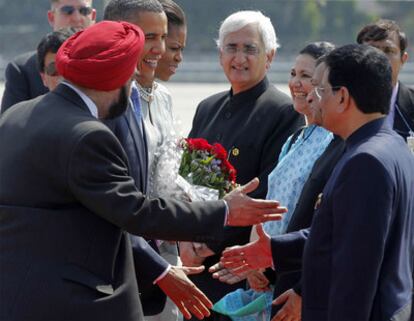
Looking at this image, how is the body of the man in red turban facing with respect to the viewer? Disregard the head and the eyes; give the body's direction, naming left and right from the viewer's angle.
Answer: facing away from the viewer and to the right of the viewer

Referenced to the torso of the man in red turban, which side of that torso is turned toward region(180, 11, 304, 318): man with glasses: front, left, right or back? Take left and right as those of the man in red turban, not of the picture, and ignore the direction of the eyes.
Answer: front

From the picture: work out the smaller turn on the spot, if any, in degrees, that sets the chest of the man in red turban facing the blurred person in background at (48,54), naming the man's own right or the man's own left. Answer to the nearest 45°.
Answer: approximately 45° to the man's own left

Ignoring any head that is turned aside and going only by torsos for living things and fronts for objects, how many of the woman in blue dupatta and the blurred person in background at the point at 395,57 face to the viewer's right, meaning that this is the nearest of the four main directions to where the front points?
0

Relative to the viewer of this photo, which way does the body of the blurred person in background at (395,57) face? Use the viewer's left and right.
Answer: facing the viewer and to the left of the viewer

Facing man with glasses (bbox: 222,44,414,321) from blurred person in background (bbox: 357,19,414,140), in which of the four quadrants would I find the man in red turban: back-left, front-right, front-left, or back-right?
front-right

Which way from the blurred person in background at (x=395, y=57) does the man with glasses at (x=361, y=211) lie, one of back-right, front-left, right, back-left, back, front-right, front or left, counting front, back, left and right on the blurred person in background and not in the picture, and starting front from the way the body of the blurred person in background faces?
front-left

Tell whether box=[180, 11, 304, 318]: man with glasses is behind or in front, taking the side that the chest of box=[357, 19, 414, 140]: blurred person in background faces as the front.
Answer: in front

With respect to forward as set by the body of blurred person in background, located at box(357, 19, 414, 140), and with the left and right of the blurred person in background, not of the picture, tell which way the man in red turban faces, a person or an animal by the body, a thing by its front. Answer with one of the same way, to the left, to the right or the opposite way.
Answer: the opposite way

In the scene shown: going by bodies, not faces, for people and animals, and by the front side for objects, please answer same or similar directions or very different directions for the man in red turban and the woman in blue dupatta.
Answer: very different directions

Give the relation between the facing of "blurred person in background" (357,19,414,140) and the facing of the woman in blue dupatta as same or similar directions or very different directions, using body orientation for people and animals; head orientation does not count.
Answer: same or similar directions

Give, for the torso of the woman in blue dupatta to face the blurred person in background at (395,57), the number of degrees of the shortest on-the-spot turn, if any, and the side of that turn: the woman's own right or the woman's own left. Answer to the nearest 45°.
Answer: approximately 180°

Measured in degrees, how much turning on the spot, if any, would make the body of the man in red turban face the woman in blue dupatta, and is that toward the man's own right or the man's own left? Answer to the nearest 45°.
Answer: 0° — they already face them

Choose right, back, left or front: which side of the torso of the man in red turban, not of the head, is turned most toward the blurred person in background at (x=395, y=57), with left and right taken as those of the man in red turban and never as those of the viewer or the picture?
front

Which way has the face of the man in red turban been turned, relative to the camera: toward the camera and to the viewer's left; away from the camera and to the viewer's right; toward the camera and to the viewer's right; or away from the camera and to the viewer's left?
away from the camera and to the viewer's right

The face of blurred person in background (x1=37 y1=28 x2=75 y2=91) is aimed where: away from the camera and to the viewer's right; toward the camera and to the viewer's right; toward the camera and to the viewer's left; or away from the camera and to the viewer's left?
toward the camera and to the viewer's right

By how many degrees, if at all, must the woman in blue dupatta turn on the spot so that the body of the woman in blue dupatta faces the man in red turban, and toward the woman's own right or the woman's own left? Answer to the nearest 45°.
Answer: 0° — they already face them
